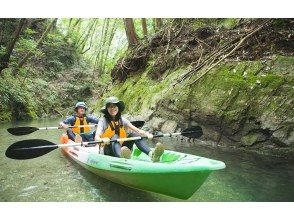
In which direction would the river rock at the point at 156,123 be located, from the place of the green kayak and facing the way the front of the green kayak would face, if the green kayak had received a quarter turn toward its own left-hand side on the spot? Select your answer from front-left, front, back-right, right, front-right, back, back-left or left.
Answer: front-left

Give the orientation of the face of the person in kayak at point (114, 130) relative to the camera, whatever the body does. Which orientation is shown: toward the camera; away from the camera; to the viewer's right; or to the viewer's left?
toward the camera

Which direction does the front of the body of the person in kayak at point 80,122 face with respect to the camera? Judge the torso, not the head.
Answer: toward the camera

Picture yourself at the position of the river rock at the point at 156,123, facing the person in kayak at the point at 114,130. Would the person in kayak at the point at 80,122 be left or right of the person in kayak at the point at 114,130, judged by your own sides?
right

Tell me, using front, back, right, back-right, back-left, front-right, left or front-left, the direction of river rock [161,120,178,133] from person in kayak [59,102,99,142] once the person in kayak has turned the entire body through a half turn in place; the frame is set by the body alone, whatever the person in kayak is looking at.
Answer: right

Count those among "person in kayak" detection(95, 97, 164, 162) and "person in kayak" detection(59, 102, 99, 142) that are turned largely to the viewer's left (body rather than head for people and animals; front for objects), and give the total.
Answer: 0

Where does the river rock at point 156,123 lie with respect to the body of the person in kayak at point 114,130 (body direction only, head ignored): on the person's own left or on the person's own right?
on the person's own left

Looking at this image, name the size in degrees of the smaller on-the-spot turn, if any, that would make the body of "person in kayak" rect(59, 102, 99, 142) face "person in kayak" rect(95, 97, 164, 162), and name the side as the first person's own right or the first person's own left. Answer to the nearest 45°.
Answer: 0° — they already face them

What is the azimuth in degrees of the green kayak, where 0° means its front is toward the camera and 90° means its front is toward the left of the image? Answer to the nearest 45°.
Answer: approximately 315°
